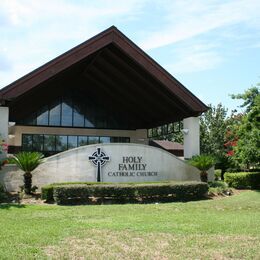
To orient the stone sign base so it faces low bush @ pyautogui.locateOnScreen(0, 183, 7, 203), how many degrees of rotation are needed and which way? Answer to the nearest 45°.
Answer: approximately 45° to its right

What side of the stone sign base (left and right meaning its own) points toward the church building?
back

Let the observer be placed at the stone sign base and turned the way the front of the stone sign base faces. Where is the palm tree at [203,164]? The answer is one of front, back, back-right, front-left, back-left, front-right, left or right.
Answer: left

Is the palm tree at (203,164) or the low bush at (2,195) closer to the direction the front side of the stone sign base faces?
the low bush

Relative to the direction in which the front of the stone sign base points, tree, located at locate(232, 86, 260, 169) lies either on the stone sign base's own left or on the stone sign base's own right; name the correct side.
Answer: on the stone sign base's own left

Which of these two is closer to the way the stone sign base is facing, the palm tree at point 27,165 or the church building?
the palm tree

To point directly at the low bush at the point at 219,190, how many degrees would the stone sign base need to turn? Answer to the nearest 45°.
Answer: approximately 90° to its left

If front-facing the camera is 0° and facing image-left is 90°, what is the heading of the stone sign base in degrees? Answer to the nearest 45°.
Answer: approximately 0°

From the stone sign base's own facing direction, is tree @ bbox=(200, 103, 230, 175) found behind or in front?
behind

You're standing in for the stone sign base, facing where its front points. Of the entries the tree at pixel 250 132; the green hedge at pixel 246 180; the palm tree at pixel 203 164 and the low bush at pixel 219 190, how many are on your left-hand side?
4

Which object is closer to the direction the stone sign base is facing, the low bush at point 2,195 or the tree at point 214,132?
the low bush

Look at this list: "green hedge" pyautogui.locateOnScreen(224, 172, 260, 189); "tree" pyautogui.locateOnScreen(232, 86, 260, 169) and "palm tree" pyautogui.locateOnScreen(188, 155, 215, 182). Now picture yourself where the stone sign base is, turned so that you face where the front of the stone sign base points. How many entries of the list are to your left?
3

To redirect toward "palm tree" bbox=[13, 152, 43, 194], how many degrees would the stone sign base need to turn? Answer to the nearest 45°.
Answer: approximately 45° to its right

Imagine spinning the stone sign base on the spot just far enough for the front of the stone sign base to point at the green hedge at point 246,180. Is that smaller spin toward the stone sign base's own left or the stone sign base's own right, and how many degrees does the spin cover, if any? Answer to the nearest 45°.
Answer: approximately 90° to the stone sign base's own left
